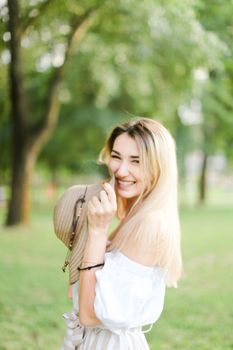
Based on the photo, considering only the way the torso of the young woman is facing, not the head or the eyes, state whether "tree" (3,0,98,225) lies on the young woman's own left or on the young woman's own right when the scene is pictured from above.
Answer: on the young woman's own right
